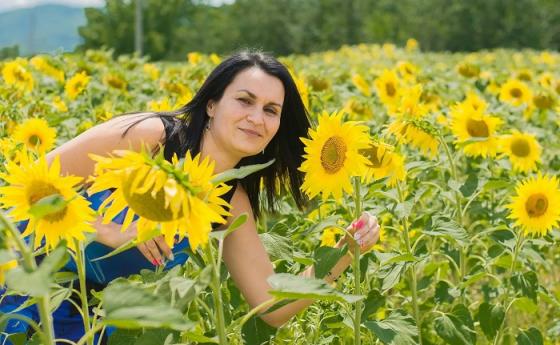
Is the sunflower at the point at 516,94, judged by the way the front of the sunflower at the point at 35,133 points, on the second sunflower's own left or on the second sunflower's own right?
on the second sunflower's own left

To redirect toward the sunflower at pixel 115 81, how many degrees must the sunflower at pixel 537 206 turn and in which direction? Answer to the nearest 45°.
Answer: approximately 135° to its right

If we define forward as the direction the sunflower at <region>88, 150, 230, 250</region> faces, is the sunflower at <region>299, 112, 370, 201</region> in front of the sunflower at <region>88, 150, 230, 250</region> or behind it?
behind
